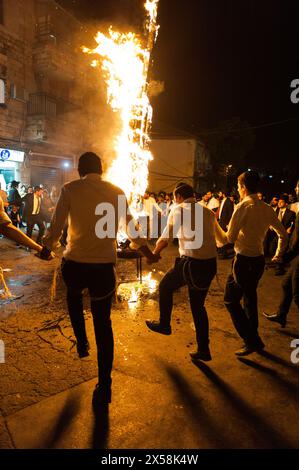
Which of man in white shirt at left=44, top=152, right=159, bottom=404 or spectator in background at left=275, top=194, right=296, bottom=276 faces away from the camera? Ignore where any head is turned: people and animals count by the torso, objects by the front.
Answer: the man in white shirt

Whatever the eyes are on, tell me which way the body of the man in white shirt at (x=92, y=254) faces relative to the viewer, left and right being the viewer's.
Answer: facing away from the viewer

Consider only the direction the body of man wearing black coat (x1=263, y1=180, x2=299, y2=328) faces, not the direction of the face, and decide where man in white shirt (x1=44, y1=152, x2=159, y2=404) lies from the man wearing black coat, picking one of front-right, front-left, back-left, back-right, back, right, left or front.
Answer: front-left

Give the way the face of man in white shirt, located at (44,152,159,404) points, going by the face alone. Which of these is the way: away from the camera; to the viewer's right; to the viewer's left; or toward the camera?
away from the camera

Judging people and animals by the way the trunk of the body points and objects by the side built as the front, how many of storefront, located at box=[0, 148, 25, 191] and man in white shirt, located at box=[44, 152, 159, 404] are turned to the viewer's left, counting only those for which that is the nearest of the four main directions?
0

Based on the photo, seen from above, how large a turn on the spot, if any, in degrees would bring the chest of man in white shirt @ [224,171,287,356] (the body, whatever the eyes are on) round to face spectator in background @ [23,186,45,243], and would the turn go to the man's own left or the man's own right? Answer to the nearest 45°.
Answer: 0° — they already face them

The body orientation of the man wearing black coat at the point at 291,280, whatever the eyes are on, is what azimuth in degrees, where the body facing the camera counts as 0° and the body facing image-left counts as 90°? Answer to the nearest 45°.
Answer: approximately 90°

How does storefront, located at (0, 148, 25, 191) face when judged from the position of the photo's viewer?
facing the viewer and to the right of the viewer

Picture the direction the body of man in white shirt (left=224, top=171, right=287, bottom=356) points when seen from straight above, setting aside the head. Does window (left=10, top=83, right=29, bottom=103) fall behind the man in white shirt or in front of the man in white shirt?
in front

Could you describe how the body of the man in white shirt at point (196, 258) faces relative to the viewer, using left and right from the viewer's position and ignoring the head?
facing away from the viewer and to the left of the viewer

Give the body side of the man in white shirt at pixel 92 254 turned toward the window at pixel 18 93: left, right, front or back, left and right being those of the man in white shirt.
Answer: front

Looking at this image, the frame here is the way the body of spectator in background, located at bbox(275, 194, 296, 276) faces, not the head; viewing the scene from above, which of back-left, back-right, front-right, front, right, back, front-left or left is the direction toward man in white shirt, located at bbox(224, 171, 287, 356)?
front-left

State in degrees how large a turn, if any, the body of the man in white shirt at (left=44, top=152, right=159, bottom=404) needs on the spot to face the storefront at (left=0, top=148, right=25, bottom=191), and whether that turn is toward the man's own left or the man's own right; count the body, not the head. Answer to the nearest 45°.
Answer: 0° — they already face it

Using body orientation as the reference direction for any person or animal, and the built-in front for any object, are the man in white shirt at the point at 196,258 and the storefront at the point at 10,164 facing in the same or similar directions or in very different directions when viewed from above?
very different directions

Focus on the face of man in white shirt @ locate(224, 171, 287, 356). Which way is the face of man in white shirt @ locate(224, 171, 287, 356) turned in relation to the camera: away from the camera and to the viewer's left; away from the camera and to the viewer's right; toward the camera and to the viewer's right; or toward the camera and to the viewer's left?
away from the camera and to the viewer's left

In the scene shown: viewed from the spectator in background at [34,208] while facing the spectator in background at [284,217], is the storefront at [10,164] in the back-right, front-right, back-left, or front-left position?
back-left

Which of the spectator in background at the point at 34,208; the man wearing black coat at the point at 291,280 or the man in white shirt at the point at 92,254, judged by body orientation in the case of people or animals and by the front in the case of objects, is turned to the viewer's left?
the man wearing black coat
